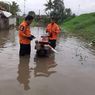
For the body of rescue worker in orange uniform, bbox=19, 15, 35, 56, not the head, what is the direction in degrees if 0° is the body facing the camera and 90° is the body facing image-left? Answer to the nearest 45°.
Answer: approximately 270°

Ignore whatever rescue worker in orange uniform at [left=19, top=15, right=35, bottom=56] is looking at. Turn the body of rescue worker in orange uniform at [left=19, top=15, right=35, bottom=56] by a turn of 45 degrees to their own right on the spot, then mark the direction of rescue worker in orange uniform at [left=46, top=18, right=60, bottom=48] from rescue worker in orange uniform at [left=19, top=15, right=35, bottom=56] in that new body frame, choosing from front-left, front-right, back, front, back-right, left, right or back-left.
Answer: left
